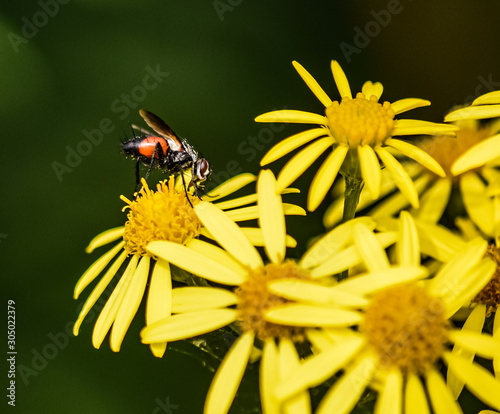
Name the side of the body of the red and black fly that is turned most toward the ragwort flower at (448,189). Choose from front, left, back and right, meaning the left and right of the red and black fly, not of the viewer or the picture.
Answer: front

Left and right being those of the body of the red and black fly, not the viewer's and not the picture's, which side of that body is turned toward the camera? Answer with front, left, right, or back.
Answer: right

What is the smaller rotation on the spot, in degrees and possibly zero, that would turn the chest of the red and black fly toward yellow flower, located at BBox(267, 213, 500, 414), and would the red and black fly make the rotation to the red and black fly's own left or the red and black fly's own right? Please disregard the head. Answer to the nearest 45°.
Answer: approximately 45° to the red and black fly's own right

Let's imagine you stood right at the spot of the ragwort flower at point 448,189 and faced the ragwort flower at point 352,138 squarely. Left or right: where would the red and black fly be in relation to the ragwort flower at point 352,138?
right
